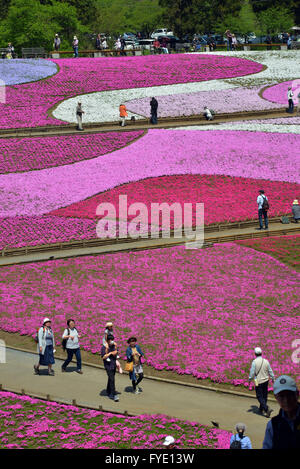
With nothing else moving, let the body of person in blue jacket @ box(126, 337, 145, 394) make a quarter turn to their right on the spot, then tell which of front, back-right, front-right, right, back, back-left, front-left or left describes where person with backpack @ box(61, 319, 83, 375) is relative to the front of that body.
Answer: front-right

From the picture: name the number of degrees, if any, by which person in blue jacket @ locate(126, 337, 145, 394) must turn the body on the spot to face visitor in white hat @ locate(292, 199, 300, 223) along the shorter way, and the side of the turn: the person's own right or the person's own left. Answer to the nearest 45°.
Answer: approximately 180°

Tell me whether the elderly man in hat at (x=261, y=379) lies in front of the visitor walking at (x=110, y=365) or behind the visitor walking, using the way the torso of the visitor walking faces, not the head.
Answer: in front

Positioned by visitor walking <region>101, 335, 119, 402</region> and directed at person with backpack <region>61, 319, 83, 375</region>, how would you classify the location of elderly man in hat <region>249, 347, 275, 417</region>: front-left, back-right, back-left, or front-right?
back-right

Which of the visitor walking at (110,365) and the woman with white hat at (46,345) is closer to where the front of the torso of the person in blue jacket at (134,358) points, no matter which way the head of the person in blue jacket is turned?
the visitor walking

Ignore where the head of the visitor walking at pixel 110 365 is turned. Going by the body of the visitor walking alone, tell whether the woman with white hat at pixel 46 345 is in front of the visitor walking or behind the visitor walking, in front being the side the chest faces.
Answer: behind

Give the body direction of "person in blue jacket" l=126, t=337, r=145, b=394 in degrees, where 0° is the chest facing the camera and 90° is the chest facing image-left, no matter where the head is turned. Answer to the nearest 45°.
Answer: approximately 0°

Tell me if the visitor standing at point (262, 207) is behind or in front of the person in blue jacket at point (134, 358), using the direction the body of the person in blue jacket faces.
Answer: behind

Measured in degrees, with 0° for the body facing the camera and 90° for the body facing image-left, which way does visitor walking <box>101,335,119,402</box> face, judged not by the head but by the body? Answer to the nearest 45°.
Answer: approximately 315°
